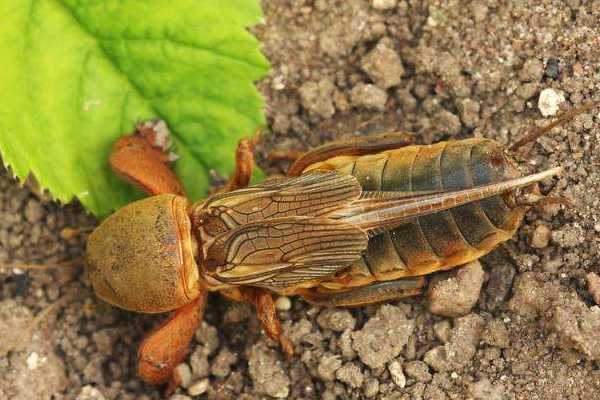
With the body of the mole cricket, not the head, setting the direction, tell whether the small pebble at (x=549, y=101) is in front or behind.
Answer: behind

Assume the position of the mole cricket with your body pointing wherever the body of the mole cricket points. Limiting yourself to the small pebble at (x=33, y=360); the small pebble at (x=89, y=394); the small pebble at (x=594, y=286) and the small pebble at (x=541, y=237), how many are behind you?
2

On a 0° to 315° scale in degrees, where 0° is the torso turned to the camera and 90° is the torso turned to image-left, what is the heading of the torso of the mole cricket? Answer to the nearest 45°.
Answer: approximately 90°

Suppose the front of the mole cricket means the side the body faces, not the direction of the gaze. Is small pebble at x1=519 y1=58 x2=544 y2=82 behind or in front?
behind

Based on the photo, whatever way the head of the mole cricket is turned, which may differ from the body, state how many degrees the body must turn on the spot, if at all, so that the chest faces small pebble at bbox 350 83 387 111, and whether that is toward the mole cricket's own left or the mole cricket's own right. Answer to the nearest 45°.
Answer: approximately 90° to the mole cricket's own right

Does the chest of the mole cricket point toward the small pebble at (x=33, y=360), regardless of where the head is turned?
yes

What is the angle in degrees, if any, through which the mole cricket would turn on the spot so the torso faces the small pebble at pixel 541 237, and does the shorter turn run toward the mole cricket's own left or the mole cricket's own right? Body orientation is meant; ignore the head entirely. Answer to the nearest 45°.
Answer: approximately 180°

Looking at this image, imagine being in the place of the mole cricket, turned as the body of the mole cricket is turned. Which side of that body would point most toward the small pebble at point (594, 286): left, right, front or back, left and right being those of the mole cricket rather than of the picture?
back
